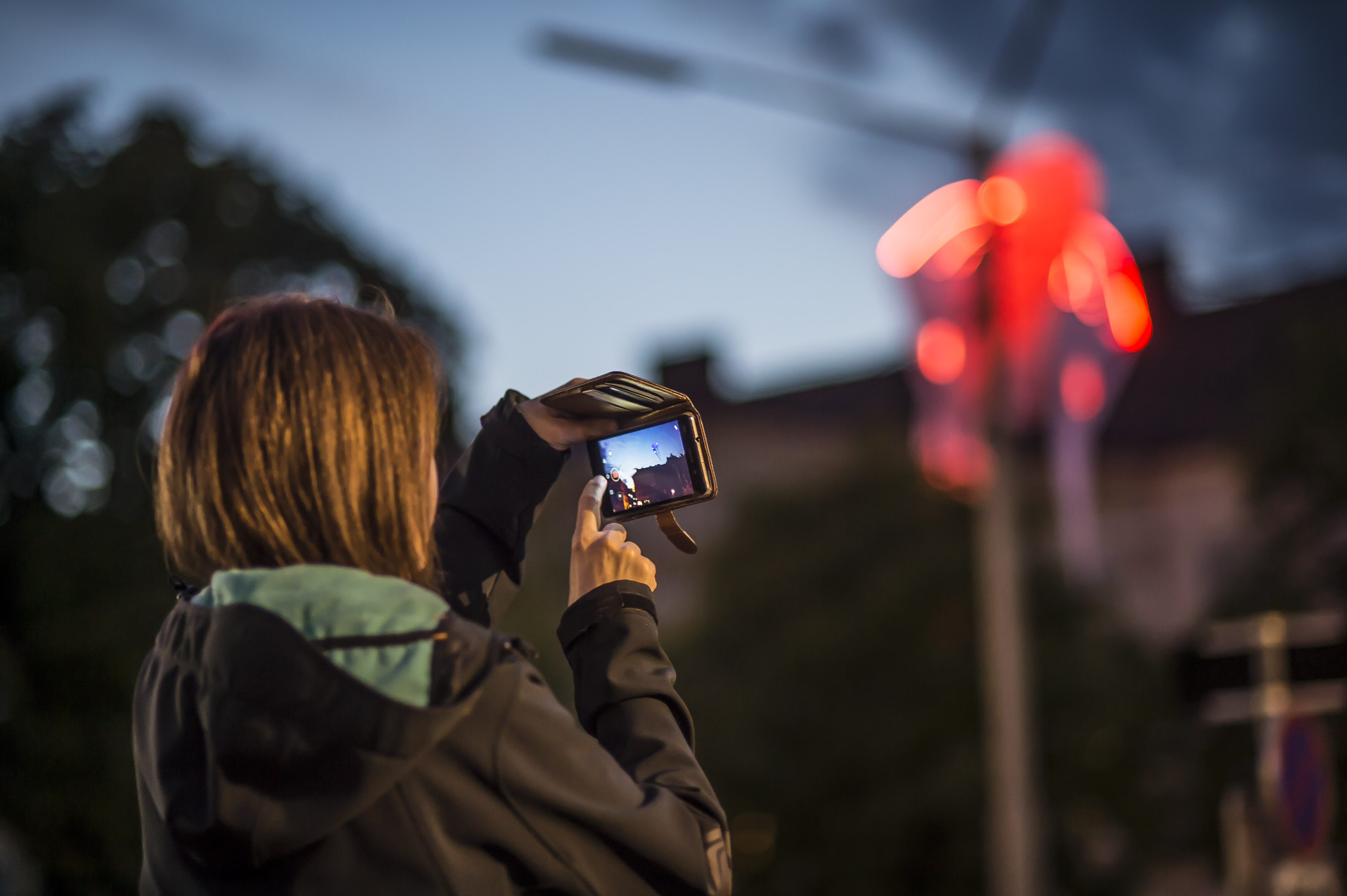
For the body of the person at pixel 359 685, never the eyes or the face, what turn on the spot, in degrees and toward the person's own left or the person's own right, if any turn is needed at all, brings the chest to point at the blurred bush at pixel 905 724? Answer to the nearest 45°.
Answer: approximately 45° to the person's own left

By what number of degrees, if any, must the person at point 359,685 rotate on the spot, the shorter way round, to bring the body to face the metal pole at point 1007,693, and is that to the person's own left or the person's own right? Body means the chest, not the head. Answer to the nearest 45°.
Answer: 0° — they already face it

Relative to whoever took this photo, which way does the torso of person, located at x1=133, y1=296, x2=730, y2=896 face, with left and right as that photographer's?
facing away from the viewer and to the right of the viewer
